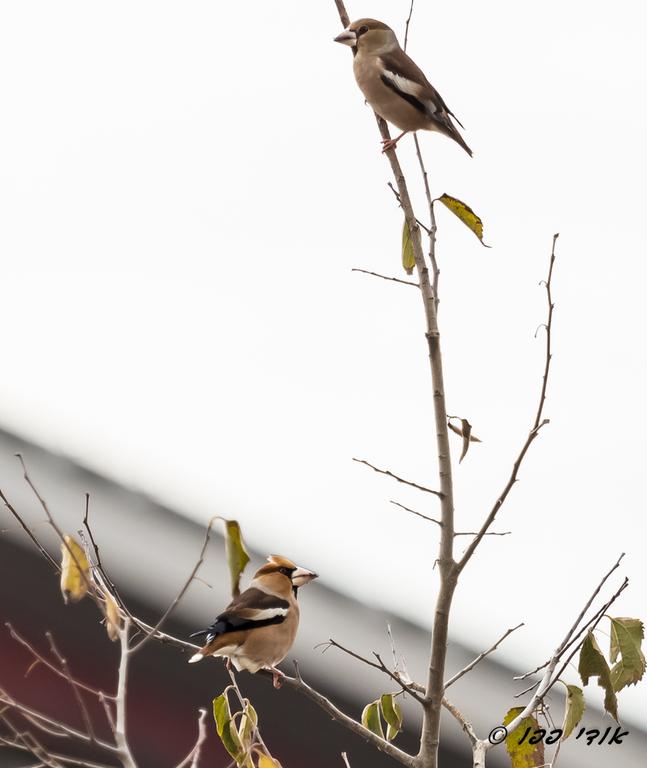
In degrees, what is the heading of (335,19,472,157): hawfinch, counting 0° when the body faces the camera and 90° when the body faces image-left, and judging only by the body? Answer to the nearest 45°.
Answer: approximately 90°

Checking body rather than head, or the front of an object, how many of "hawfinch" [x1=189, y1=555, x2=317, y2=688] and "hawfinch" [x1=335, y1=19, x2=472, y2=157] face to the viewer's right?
1

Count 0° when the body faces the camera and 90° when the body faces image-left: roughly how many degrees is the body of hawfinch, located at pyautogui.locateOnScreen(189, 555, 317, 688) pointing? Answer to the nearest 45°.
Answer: approximately 270°

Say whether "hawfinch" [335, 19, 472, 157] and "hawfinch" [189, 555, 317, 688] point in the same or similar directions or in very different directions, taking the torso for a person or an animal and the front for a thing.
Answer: very different directions
